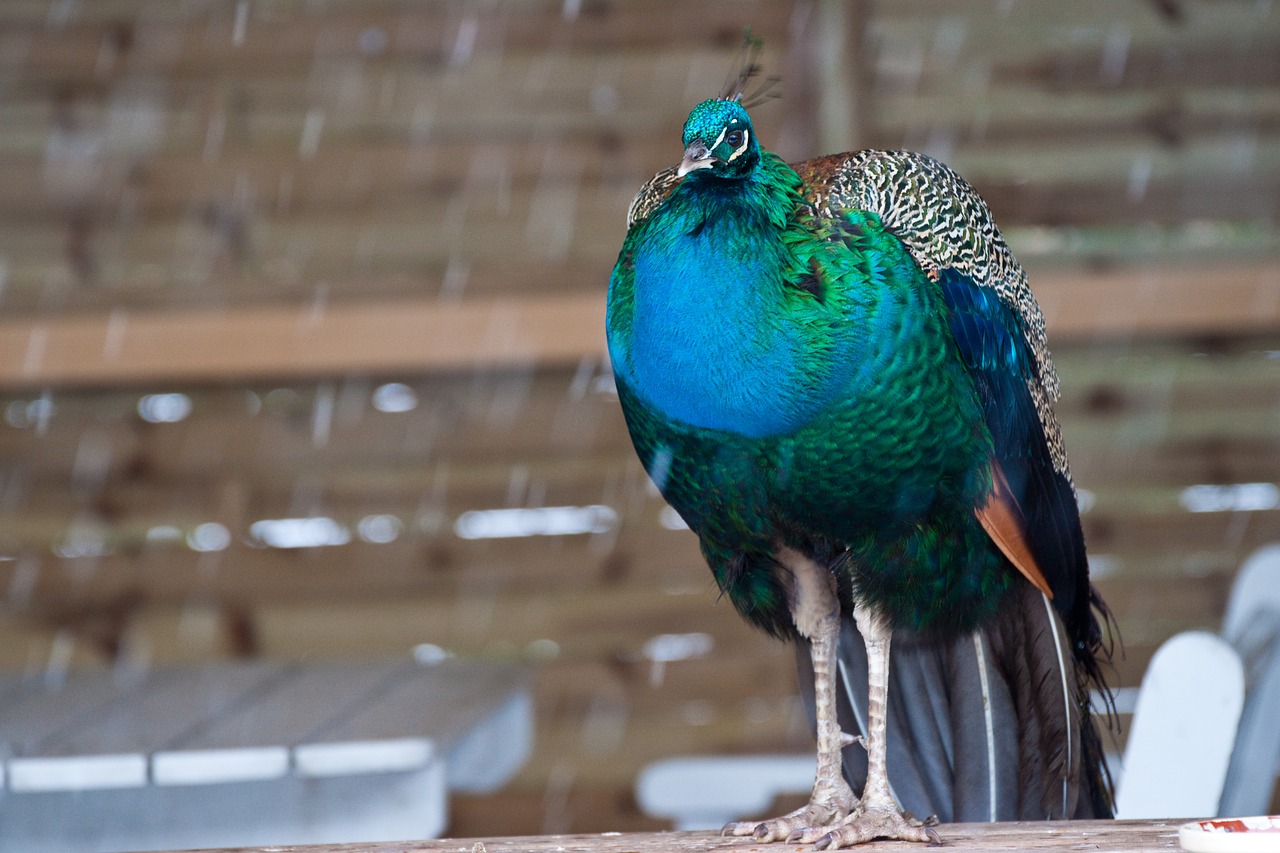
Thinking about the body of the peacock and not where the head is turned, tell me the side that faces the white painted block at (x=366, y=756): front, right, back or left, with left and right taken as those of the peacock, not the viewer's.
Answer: right

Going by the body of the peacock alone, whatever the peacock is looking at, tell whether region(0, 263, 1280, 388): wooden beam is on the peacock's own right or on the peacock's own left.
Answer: on the peacock's own right

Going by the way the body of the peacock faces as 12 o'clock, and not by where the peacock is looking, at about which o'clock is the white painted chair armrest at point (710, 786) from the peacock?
The white painted chair armrest is roughly at 4 o'clock from the peacock.

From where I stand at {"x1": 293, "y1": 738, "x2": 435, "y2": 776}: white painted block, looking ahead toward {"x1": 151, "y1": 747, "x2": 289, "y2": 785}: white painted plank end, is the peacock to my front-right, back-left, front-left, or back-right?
back-left

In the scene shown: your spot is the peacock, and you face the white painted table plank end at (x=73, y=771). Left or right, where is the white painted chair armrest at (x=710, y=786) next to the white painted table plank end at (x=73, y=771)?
right

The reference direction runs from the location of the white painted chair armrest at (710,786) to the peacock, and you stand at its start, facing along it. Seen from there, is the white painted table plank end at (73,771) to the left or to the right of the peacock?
right

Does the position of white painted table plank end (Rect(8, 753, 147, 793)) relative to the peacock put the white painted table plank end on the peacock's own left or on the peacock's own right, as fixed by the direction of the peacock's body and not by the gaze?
on the peacock's own right

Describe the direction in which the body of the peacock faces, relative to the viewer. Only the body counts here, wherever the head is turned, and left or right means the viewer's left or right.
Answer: facing the viewer and to the left of the viewer
